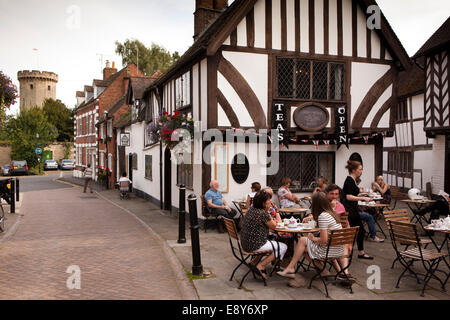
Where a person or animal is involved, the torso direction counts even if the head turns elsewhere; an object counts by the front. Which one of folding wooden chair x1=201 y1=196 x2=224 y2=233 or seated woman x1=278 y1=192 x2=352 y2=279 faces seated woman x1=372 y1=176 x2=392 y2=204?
the folding wooden chair

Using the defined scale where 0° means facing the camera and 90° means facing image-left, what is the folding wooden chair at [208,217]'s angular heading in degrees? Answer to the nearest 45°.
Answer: approximately 270°

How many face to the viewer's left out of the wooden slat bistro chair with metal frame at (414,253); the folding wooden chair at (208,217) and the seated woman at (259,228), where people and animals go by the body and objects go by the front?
0

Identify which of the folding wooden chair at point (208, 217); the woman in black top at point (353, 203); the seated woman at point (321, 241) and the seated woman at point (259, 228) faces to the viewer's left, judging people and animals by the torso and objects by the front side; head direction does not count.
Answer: the seated woman at point (321, 241)

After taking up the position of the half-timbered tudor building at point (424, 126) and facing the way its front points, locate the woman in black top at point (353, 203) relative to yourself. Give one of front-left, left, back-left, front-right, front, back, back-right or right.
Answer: front-left

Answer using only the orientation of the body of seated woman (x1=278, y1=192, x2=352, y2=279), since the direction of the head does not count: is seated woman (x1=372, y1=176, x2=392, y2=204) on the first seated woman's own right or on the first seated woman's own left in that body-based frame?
on the first seated woman's own right

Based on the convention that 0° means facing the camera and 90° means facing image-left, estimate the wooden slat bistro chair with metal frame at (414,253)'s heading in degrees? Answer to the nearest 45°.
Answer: approximately 225°

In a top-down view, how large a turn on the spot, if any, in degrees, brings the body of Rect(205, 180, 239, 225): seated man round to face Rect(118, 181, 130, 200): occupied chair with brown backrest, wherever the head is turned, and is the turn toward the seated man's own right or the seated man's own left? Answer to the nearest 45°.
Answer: approximately 180°

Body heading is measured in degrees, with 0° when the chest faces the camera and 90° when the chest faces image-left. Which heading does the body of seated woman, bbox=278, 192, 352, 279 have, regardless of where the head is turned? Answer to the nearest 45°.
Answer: approximately 90°

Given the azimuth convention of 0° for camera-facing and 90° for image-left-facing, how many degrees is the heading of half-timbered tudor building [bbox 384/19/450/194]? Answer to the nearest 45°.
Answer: approximately 45°

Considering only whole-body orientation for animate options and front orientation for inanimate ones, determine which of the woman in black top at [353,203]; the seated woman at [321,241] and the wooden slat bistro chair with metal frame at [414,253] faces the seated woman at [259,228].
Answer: the seated woman at [321,241]

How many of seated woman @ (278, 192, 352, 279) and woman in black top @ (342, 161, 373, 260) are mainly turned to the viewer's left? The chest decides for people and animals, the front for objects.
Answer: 1
